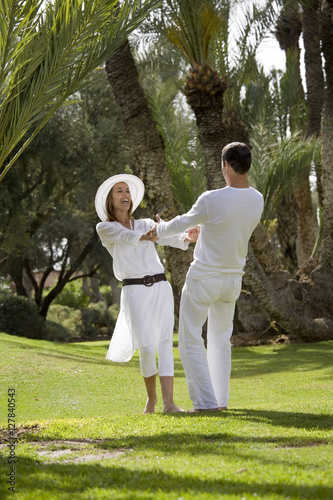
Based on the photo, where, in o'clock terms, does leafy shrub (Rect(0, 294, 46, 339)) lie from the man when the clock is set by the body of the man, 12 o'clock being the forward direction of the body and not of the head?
The leafy shrub is roughly at 1 o'clock from the man.

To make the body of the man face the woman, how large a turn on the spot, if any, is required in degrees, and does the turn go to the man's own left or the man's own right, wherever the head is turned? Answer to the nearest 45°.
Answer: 0° — they already face them

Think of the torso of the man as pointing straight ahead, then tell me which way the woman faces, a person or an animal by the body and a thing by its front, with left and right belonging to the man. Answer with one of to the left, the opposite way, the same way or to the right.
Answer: the opposite way

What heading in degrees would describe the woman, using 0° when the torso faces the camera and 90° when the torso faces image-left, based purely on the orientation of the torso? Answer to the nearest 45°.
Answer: approximately 315°

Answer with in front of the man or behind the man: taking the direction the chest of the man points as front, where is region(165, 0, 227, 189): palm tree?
in front

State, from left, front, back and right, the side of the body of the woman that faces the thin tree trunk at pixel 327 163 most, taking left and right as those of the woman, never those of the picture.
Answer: left

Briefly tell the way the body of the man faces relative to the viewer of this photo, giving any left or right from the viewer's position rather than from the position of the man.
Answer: facing away from the viewer and to the left of the viewer

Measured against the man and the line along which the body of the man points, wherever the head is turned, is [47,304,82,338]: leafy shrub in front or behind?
in front

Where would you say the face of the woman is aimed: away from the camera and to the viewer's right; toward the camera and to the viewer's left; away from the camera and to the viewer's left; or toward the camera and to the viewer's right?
toward the camera and to the viewer's right

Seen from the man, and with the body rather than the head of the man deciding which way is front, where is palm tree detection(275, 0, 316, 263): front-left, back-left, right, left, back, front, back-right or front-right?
front-right

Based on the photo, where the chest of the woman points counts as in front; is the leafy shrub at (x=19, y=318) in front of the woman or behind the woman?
behind

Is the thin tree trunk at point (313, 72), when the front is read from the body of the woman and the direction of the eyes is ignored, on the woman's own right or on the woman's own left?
on the woman's own left

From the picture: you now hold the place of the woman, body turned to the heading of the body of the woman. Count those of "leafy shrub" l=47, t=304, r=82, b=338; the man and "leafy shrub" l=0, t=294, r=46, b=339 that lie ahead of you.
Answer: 1
